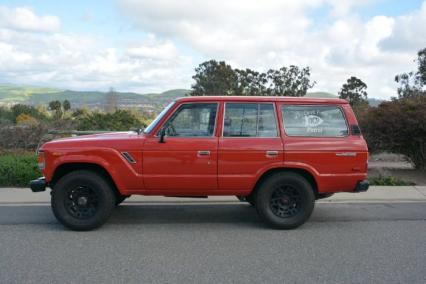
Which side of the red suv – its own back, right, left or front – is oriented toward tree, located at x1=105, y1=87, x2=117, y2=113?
right

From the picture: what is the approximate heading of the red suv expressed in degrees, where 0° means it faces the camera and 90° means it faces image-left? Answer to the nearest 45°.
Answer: approximately 90°

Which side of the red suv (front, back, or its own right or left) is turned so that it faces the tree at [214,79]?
right

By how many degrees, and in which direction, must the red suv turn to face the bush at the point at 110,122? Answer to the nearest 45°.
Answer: approximately 90° to its right

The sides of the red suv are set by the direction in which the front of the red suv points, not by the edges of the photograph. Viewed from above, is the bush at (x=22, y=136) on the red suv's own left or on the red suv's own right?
on the red suv's own right

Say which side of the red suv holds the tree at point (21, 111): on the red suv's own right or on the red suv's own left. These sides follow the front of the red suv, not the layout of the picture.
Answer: on the red suv's own right
